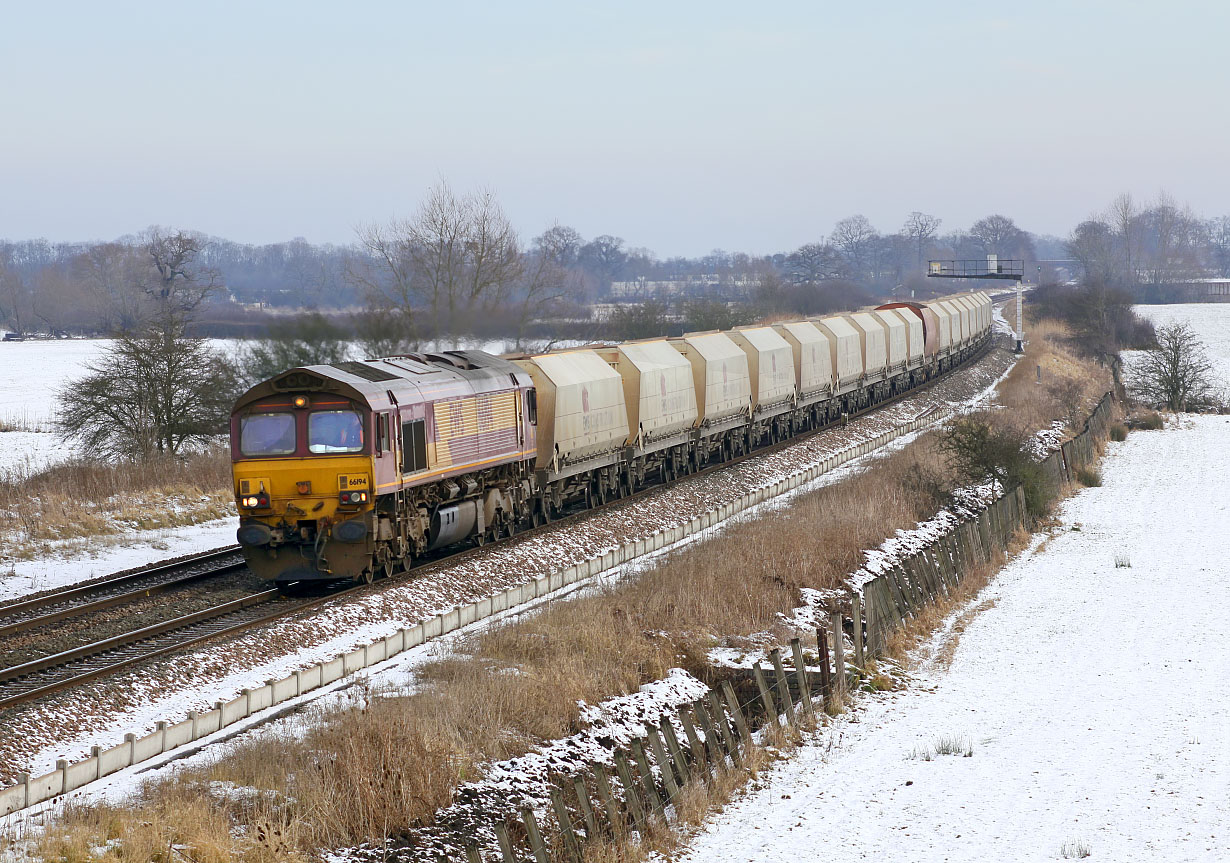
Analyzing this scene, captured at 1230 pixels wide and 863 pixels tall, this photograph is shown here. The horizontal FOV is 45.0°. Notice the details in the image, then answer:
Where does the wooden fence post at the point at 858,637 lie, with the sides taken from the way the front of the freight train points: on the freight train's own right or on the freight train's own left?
on the freight train's own left

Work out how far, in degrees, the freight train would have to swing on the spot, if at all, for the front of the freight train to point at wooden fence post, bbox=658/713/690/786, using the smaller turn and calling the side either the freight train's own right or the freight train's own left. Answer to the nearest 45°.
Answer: approximately 45° to the freight train's own left

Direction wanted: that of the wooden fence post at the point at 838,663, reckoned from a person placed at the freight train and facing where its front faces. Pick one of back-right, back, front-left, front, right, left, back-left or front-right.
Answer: left

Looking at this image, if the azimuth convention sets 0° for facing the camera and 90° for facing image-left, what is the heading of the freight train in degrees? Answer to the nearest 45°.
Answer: approximately 45°

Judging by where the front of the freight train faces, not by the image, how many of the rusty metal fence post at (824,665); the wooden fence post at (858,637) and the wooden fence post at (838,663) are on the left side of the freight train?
3

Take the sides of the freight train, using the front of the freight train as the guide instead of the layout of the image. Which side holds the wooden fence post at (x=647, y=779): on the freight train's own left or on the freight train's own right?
on the freight train's own left

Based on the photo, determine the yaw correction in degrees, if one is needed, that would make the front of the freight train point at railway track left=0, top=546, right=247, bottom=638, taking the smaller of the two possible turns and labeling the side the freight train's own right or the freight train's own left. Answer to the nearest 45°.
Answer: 0° — it already faces it
